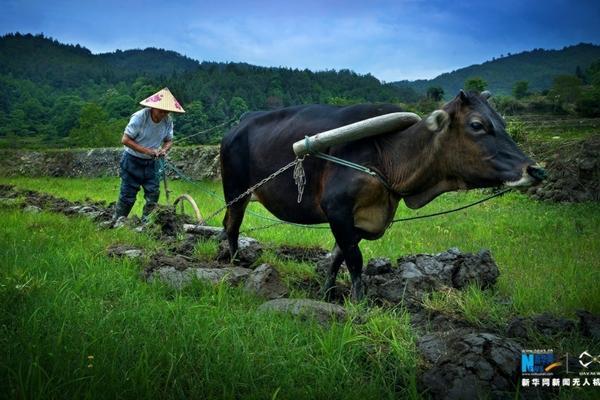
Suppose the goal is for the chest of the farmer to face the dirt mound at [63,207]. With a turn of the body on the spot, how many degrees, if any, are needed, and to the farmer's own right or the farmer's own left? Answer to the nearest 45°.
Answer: approximately 180°

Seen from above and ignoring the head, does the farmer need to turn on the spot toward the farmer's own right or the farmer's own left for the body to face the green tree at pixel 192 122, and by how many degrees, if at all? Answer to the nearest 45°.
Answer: approximately 135° to the farmer's own left

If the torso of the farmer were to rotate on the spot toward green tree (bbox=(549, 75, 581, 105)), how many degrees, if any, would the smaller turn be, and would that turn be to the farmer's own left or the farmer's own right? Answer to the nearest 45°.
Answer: approximately 90° to the farmer's own left

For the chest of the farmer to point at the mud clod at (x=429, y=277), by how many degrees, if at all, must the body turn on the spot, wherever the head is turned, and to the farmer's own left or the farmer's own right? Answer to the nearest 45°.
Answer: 0° — they already face it

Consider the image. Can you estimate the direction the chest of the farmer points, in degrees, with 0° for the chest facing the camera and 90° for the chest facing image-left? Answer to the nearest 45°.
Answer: approximately 315°

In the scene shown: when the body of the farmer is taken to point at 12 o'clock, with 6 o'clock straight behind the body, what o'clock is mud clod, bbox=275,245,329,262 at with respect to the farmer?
The mud clod is roughly at 12 o'clock from the farmer.

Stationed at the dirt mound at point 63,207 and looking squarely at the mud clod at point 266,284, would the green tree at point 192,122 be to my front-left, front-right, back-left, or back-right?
back-left

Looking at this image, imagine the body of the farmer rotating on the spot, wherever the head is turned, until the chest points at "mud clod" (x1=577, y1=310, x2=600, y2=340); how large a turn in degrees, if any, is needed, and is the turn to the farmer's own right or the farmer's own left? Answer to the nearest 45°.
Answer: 0° — they already face it
